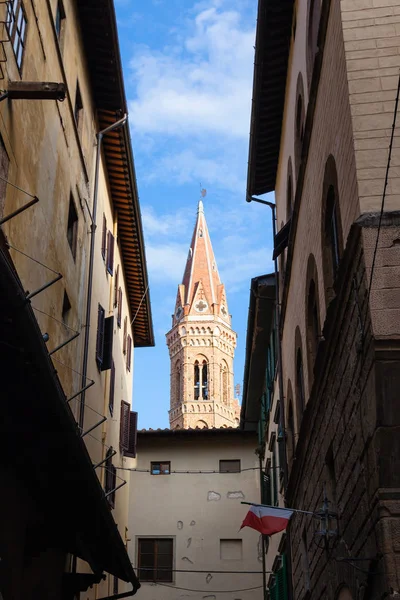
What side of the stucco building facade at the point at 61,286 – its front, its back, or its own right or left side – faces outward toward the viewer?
right

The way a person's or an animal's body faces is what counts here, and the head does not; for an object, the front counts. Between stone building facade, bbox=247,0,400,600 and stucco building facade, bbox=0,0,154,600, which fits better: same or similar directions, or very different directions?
very different directions

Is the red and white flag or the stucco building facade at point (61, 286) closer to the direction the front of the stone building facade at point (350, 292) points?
the stucco building facade

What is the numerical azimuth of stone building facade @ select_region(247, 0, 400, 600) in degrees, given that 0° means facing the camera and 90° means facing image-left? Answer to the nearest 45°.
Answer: approximately 90°

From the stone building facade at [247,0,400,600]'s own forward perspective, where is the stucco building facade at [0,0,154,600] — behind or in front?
in front

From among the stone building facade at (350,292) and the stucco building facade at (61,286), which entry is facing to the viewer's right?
the stucco building facade

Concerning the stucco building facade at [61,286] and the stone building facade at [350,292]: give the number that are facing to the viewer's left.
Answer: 1
